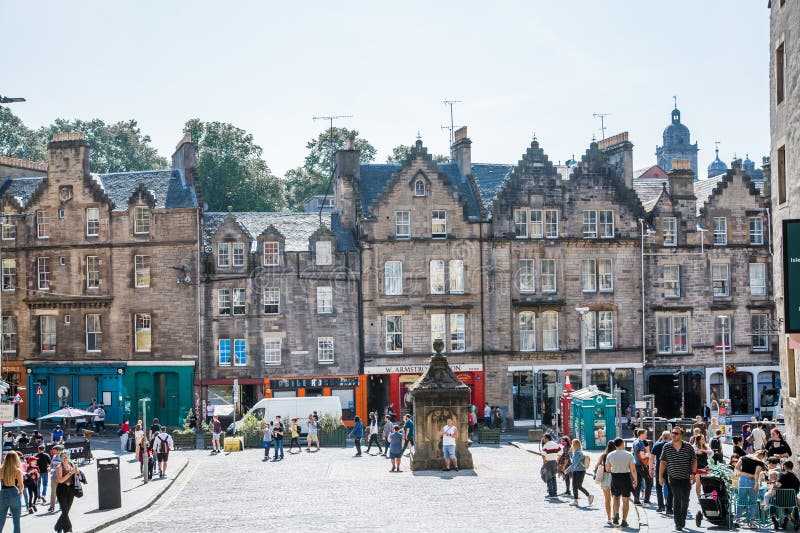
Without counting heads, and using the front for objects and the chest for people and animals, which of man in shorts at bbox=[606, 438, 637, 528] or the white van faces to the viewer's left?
the white van

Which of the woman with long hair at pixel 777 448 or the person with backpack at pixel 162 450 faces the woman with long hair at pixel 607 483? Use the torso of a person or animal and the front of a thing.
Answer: the woman with long hair at pixel 777 448

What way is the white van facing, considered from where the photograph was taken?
facing to the left of the viewer

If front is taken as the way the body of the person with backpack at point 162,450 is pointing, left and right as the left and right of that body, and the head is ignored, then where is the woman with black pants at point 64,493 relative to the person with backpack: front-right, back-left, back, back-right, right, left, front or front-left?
back

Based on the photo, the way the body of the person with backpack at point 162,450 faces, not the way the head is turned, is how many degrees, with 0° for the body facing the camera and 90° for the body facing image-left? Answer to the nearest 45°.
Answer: approximately 180°

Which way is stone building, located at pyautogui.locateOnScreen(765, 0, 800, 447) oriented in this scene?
to the viewer's left

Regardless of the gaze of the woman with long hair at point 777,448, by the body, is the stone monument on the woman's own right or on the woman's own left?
on the woman's own right

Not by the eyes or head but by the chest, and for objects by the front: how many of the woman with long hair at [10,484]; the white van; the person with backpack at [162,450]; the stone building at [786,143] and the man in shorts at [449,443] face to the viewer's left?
2

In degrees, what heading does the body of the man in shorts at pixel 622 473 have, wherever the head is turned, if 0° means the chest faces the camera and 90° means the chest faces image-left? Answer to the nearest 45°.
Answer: approximately 180°

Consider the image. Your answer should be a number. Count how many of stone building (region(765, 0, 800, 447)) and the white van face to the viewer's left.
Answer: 2

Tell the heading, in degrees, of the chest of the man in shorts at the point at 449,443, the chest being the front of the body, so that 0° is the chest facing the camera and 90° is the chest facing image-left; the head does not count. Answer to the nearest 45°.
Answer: approximately 0°

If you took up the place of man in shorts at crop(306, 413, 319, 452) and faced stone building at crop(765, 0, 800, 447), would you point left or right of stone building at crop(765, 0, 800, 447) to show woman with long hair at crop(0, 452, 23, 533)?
right
